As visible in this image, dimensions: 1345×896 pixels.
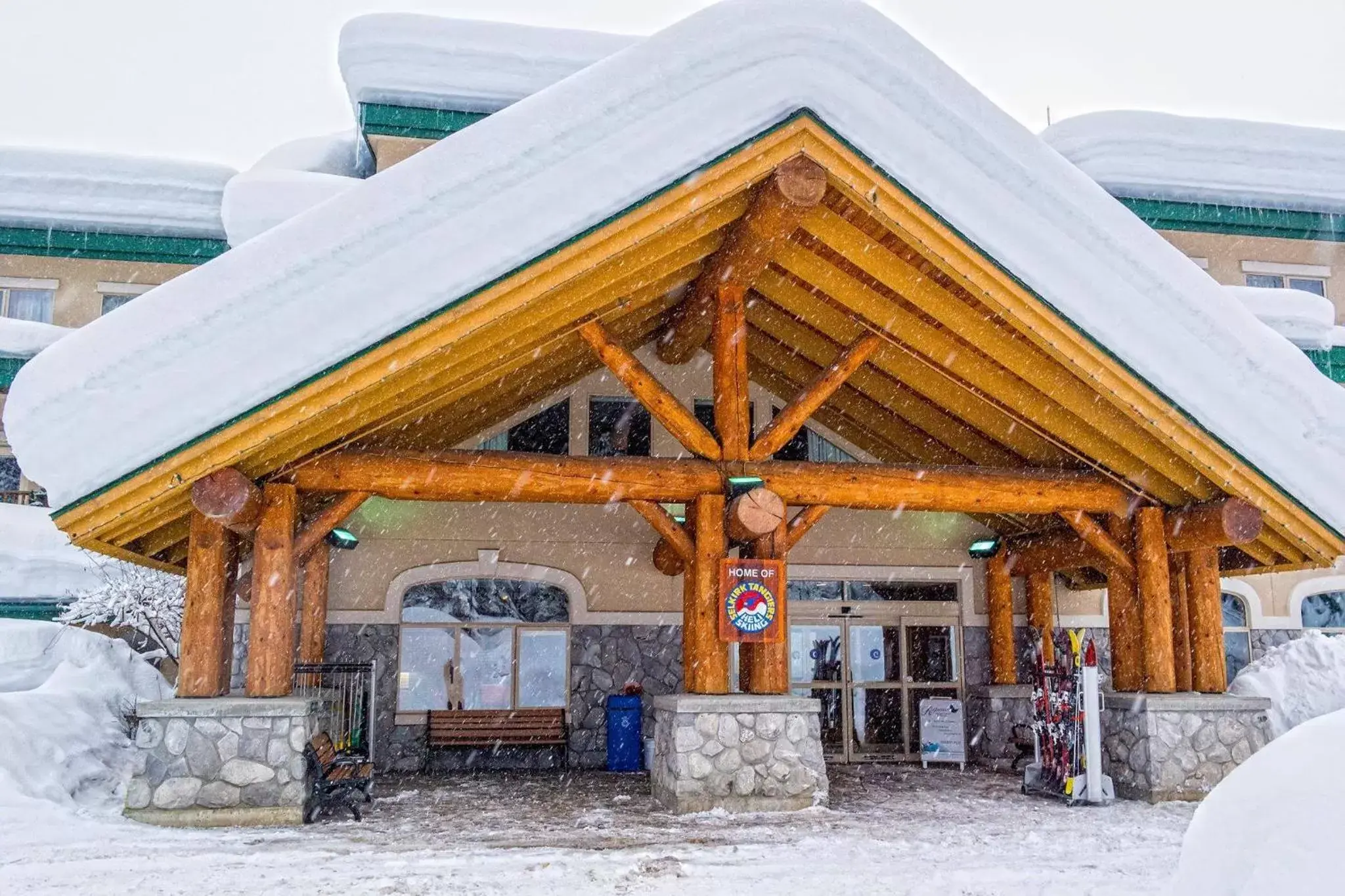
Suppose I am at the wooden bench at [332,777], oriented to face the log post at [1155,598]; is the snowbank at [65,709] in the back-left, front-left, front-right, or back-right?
back-left

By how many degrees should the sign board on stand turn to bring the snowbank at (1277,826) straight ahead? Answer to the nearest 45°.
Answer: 0° — it already faces it

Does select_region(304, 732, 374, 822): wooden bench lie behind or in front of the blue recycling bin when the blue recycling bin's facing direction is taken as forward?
in front

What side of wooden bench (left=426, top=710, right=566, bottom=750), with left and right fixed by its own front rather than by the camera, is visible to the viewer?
front

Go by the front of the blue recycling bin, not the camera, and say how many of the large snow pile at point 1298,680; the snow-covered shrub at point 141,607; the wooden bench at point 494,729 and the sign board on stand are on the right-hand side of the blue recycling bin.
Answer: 2

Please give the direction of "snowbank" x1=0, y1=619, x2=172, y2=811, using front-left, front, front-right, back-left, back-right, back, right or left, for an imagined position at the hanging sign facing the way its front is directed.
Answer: right

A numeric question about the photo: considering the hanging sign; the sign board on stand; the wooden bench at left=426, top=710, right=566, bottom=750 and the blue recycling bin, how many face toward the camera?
4

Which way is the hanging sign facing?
toward the camera

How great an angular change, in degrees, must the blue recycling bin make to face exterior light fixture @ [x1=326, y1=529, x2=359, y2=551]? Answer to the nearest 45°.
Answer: approximately 90° to its right

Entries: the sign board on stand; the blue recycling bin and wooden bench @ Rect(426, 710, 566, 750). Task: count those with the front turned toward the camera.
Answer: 3

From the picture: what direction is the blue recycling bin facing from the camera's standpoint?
toward the camera

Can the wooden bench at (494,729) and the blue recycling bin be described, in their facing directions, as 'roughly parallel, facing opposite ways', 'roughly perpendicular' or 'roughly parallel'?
roughly parallel

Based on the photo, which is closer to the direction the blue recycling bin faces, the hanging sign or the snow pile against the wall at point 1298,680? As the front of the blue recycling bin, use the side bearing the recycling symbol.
the hanging sign

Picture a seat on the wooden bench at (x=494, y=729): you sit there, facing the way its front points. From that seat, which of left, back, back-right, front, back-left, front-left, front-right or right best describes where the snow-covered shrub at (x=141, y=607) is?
right

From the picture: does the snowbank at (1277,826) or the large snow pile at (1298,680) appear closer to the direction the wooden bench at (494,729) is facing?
the snowbank

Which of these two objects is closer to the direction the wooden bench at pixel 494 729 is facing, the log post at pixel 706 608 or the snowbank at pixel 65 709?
the log post

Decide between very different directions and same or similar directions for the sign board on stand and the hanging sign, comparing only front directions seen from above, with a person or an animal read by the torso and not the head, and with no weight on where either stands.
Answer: same or similar directions
